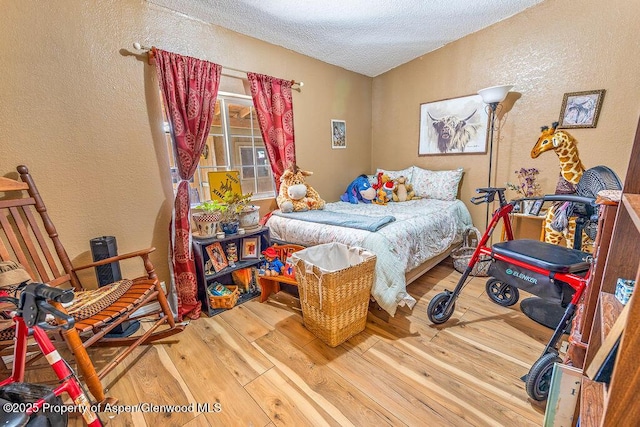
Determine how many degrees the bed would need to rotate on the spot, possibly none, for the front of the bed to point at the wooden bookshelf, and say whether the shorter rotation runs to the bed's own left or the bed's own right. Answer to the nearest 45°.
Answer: approximately 45° to the bed's own left

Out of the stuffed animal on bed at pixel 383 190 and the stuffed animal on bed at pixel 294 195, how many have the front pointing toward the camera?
2

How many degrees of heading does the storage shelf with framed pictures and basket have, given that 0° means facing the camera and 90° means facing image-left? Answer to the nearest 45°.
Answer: approximately 315°

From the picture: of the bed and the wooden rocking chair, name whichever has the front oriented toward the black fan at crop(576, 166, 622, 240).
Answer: the wooden rocking chair
